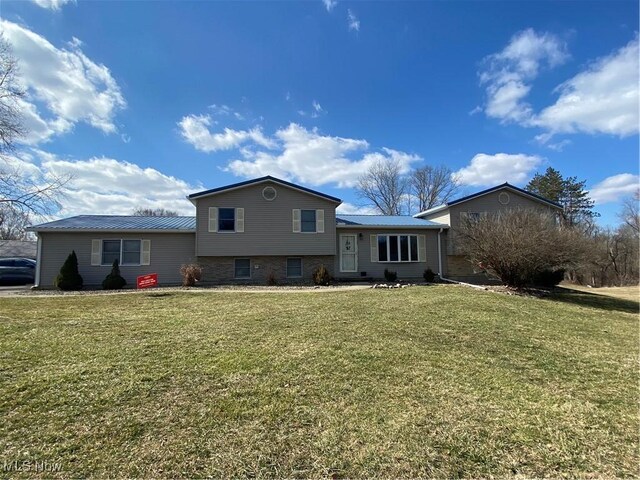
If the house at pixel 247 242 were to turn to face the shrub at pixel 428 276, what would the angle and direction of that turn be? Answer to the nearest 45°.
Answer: approximately 90° to its left

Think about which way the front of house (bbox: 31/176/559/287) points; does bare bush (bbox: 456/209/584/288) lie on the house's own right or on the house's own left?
on the house's own left

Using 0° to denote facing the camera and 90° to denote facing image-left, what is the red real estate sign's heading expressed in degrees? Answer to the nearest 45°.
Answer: approximately 0°

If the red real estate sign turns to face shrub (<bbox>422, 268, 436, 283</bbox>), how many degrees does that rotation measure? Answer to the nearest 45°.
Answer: approximately 90° to its left

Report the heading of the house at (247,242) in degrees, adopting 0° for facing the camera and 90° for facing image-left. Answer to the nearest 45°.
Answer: approximately 0°

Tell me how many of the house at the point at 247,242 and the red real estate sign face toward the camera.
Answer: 2

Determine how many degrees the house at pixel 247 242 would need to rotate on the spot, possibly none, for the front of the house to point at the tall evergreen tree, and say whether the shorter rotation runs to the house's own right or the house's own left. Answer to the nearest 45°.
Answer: approximately 135° to the house's own left

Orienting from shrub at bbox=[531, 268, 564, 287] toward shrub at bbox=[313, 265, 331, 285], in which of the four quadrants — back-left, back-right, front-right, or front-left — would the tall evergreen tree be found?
back-right

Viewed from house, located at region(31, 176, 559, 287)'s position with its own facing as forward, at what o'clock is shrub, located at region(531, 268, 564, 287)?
The shrub is roughly at 9 o'clock from the house.

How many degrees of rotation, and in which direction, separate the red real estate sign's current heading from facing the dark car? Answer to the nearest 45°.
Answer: approximately 135° to its right
